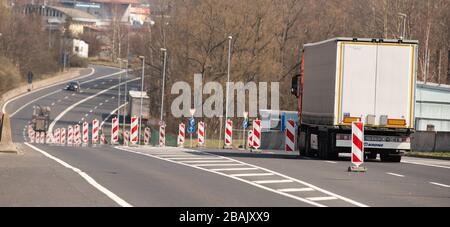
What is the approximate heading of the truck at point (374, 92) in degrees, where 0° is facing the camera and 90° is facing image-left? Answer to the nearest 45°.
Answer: approximately 180°

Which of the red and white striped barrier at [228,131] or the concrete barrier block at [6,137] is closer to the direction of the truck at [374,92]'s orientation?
the red and white striped barrier

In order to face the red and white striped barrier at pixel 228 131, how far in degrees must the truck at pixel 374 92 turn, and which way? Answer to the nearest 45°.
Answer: approximately 45° to its left

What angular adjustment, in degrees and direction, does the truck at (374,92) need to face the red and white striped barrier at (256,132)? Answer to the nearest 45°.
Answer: approximately 45° to its left

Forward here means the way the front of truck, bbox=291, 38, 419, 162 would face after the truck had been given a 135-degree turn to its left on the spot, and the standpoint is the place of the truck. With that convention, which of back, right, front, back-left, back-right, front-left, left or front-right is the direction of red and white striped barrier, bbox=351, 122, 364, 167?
front-left
